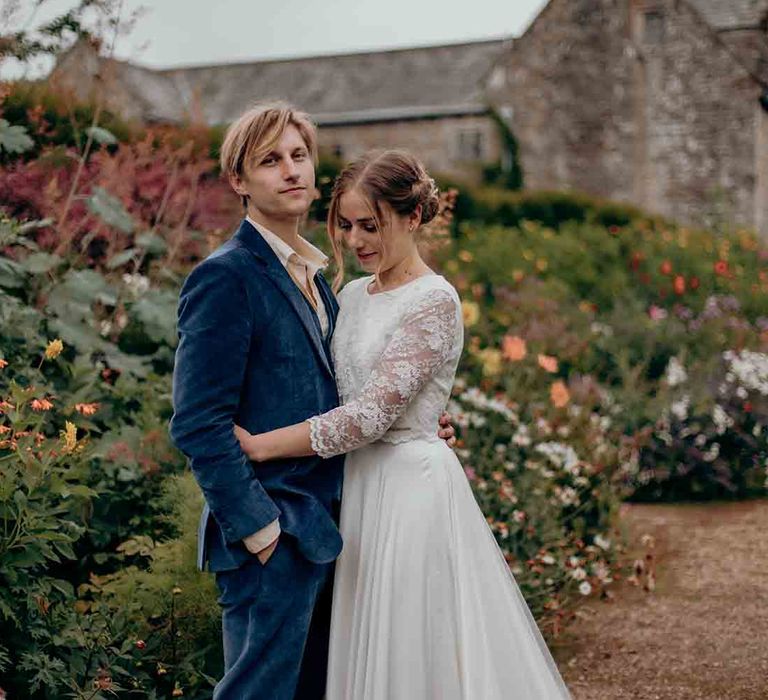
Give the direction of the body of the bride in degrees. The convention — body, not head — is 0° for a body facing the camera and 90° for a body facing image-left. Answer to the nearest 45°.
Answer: approximately 45°

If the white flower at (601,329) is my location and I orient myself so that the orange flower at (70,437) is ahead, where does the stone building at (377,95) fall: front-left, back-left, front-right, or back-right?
back-right

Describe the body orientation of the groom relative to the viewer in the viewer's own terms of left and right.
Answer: facing the viewer and to the right of the viewer

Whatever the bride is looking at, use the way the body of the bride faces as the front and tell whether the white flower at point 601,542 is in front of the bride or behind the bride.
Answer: behind

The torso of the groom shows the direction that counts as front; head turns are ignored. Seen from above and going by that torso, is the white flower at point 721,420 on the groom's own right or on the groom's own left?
on the groom's own left

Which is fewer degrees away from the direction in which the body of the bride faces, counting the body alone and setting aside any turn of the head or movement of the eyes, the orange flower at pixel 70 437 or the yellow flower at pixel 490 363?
the orange flower

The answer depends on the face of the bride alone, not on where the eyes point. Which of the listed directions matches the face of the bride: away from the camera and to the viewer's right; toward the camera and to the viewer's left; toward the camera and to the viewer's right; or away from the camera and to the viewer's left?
toward the camera and to the viewer's left

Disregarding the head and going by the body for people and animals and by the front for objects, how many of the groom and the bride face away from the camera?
0

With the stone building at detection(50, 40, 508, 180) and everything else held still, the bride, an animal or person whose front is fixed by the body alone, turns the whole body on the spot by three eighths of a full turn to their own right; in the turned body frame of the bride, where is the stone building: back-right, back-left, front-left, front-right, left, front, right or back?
front

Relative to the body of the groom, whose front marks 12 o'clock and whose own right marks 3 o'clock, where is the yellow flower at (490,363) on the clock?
The yellow flower is roughly at 8 o'clock from the groom.
